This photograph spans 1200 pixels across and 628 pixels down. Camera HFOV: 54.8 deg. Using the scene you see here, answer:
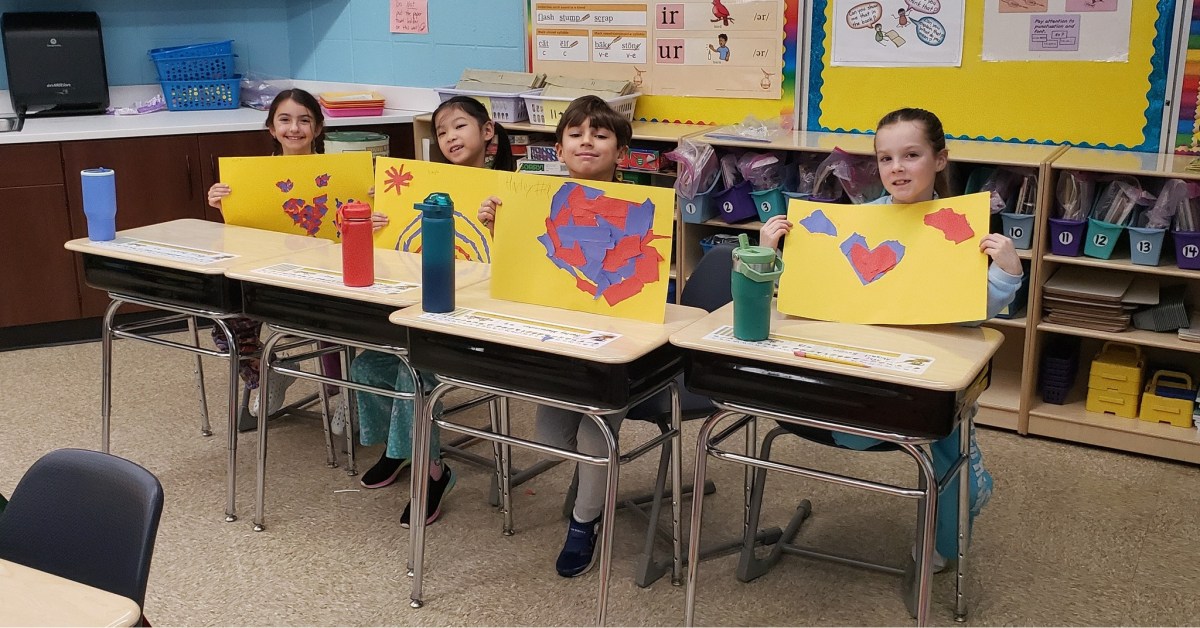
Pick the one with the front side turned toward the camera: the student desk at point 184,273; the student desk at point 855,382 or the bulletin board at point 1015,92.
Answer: the bulletin board

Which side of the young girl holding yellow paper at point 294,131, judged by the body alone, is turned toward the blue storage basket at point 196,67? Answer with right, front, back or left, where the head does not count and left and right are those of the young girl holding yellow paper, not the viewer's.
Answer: back

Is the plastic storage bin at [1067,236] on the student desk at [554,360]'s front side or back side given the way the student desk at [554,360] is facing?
on the front side

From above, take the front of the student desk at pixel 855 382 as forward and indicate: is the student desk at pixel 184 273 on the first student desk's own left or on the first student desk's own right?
on the first student desk's own left

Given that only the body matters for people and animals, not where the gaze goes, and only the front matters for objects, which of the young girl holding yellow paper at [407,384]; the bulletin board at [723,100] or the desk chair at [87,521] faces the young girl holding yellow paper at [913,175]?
the bulletin board

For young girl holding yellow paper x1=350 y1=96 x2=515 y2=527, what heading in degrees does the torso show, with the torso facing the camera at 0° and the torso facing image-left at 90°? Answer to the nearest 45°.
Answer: approximately 45°

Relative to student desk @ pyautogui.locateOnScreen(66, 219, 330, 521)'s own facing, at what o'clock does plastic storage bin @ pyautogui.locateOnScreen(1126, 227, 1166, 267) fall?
The plastic storage bin is roughly at 2 o'clock from the student desk.

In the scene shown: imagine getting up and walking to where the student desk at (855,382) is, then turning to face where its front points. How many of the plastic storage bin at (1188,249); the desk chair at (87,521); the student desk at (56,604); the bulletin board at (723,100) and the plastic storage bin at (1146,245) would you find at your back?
2

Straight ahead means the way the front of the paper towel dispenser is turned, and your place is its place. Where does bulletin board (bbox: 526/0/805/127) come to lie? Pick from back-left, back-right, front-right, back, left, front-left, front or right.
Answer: front-left

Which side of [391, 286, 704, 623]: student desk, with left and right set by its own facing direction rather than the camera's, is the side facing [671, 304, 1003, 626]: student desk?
right

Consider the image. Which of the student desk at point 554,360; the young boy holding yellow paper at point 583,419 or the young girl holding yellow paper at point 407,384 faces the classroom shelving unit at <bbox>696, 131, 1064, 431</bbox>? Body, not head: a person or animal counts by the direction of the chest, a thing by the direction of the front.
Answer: the student desk

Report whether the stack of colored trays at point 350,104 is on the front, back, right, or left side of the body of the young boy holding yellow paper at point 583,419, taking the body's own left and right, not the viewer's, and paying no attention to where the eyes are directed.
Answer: back
